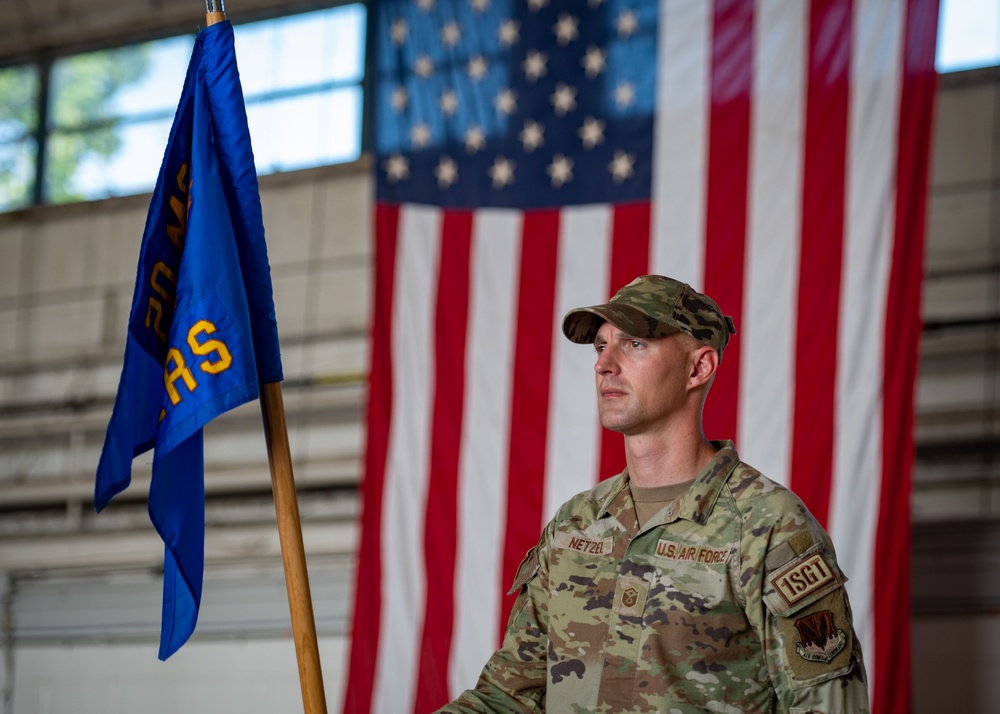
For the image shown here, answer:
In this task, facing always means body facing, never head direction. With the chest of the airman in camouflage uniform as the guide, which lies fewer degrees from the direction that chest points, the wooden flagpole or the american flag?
the wooden flagpole

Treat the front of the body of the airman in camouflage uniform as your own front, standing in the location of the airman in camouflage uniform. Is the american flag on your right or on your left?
on your right

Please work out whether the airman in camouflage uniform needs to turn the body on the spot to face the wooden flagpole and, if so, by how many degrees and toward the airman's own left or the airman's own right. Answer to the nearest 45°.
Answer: approximately 45° to the airman's own right

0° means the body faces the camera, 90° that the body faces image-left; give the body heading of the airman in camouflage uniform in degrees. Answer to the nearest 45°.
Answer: approximately 45°

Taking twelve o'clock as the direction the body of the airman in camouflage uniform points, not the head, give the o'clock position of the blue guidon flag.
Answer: The blue guidon flag is roughly at 2 o'clock from the airman in camouflage uniform.

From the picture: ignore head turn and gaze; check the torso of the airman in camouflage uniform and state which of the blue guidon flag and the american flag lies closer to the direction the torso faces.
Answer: the blue guidon flag

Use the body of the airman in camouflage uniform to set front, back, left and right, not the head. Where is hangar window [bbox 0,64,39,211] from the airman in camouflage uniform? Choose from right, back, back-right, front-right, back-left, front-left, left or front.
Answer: right

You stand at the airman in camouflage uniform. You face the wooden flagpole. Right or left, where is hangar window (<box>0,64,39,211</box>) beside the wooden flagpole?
right

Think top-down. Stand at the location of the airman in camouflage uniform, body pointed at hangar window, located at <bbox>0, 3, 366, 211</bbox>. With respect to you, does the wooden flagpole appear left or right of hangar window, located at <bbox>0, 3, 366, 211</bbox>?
left
